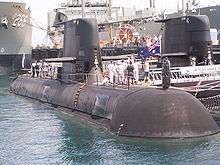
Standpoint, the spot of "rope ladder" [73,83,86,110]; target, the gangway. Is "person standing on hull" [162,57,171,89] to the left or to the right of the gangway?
right

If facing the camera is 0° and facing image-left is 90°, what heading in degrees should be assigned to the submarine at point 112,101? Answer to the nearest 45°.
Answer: approximately 315°

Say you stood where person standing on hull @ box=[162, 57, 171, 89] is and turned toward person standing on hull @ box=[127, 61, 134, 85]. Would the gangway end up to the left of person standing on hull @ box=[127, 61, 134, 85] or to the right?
right
